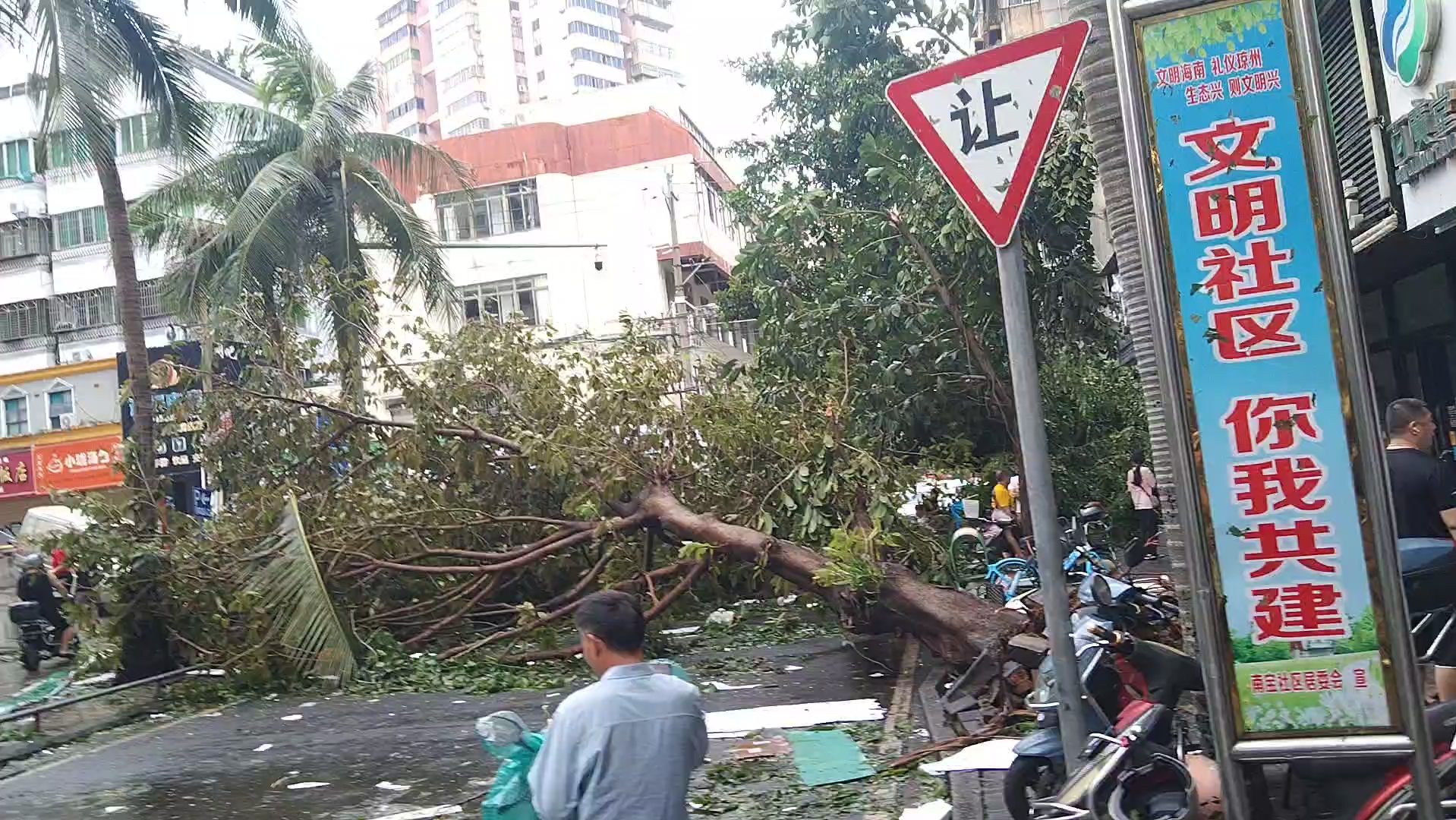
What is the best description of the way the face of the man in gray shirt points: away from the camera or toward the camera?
away from the camera

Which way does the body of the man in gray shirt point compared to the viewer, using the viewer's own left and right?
facing away from the viewer and to the left of the viewer

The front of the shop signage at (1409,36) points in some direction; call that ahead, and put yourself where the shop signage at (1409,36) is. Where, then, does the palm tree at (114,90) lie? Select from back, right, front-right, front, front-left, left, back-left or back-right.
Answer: front-right

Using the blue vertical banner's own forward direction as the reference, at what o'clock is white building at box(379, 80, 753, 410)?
The white building is roughly at 5 o'clock from the blue vertical banner.

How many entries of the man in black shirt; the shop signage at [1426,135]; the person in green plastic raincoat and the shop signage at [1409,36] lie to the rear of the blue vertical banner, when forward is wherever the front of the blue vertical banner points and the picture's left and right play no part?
3

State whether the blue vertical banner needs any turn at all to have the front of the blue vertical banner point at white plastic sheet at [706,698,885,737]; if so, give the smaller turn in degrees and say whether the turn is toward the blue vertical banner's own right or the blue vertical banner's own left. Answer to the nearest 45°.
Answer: approximately 135° to the blue vertical banner's own right

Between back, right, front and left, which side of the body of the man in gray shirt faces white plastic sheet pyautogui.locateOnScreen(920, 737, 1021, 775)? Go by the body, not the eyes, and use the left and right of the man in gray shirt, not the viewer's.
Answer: right

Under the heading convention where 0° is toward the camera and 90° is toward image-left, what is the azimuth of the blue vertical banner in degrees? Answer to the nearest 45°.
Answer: approximately 0°

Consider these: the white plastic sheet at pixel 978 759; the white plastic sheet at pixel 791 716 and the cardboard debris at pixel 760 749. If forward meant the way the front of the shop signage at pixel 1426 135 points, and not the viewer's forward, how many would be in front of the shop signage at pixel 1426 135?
3

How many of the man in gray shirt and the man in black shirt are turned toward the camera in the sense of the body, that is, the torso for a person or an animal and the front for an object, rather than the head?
0

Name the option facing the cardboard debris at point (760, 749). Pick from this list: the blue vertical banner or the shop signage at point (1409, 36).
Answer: the shop signage

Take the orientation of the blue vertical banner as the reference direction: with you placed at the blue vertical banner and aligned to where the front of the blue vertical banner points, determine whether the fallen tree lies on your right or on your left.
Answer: on your right
